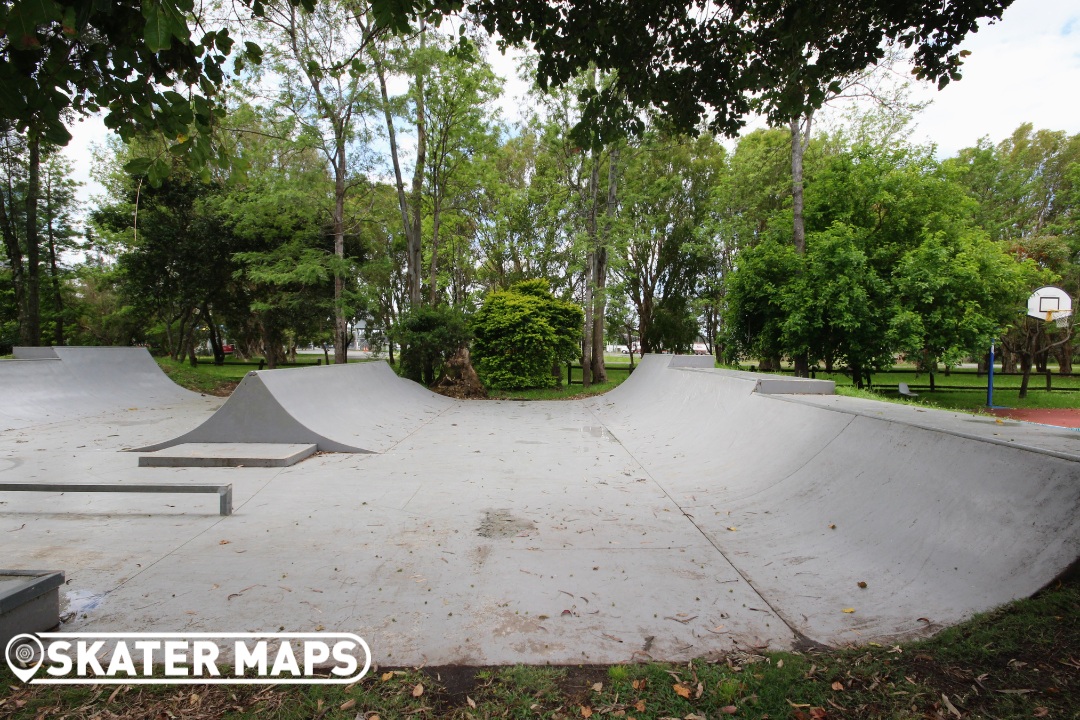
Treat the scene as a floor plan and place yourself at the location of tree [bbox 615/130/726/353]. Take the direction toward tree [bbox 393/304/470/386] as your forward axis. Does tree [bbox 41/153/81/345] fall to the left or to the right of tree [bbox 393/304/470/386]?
right

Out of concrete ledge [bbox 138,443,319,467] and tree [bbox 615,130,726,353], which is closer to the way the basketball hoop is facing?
the concrete ledge

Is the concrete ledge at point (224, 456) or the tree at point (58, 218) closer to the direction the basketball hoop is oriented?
the concrete ledge

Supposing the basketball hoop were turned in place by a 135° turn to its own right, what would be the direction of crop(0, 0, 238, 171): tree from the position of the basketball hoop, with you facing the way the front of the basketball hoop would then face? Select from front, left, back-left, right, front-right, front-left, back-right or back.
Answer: left

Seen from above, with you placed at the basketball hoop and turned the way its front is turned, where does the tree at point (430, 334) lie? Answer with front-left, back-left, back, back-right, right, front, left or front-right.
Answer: right

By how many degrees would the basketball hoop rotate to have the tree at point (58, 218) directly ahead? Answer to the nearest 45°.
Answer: approximately 90° to its right

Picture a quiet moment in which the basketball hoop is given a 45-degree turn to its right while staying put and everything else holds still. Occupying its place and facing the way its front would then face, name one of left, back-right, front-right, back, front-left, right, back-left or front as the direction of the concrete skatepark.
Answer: front

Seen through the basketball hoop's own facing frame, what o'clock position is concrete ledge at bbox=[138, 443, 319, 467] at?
The concrete ledge is roughly at 2 o'clock from the basketball hoop.

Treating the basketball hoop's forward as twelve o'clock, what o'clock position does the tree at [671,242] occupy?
The tree is roughly at 5 o'clock from the basketball hoop.

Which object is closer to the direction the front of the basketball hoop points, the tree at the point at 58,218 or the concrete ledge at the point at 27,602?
the concrete ledge

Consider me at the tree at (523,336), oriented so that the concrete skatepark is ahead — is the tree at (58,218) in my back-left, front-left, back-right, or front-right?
back-right

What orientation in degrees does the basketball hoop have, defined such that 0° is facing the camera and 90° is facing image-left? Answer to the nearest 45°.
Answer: approximately 315°

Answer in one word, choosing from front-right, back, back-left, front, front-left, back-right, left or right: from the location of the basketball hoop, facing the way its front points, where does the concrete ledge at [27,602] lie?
front-right
